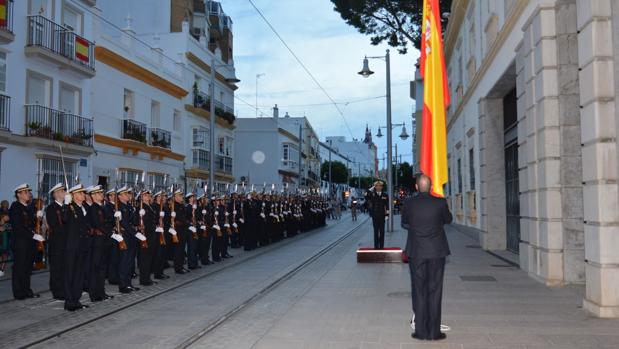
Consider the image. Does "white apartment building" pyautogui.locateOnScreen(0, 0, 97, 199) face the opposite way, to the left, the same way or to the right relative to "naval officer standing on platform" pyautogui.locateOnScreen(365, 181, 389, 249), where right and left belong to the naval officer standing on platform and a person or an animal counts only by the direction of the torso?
to the left

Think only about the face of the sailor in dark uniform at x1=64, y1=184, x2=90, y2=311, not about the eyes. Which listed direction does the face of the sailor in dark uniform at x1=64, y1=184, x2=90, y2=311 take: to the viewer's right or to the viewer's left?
to the viewer's right

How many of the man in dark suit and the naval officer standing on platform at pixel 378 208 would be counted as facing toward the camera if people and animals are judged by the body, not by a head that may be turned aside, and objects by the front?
1

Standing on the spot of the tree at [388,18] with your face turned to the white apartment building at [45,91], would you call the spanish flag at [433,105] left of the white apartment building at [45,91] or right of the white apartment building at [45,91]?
left

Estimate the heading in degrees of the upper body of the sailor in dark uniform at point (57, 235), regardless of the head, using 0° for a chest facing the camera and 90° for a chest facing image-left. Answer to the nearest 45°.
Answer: approximately 315°

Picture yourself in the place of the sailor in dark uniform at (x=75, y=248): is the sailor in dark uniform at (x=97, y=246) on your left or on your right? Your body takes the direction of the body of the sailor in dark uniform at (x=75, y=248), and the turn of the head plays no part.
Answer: on your left

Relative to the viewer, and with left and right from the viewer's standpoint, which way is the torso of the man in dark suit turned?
facing away from the viewer

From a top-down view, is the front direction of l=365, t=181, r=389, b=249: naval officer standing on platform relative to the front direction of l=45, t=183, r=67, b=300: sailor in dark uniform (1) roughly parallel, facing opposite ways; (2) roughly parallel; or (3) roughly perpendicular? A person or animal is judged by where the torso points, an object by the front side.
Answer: roughly perpendicular

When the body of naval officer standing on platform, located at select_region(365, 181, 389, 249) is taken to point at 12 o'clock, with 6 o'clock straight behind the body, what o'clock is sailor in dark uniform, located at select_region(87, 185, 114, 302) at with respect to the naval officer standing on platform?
The sailor in dark uniform is roughly at 1 o'clock from the naval officer standing on platform.

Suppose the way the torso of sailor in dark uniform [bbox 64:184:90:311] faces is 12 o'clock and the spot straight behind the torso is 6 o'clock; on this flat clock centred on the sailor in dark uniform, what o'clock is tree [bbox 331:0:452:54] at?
The tree is roughly at 9 o'clock from the sailor in dark uniform.

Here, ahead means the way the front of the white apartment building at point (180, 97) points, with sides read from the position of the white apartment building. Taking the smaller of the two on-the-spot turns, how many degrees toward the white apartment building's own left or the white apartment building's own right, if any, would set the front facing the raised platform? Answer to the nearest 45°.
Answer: approximately 45° to the white apartment building's own right

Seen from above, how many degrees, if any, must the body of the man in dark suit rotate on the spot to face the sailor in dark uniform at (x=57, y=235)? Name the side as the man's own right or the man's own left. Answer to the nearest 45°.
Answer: approximately 90° to the man's own left
